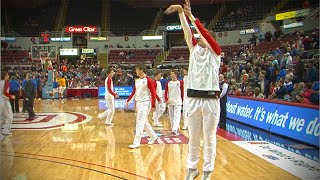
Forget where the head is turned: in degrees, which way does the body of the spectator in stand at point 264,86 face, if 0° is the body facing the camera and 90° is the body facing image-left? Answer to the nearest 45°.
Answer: approximately 45°

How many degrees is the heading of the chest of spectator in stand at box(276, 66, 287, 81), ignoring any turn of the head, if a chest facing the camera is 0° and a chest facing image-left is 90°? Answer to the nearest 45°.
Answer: approximately 90°

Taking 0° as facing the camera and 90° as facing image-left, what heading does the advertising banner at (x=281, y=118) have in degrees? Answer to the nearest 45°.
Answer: approximately 45°
